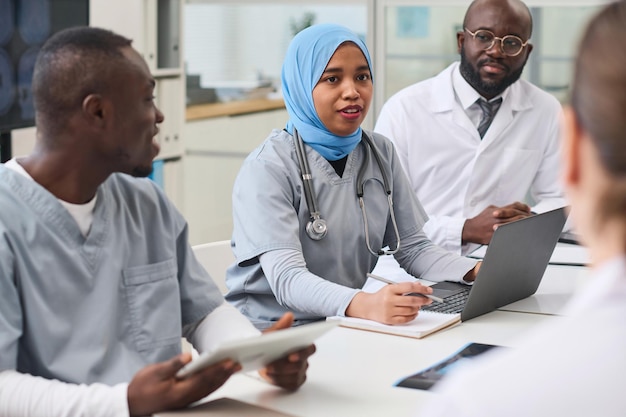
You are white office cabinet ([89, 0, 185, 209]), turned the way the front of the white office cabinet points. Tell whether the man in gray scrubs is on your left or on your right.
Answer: on your right

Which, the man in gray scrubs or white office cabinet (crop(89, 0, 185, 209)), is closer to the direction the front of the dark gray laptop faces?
the white office cabinet

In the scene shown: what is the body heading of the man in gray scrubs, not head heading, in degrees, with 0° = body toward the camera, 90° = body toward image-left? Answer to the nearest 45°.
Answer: approximately 315°

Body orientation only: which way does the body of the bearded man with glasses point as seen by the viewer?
toward the camera

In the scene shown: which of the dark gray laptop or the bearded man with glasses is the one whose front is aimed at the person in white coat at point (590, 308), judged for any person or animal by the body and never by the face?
the bearded man with glasses

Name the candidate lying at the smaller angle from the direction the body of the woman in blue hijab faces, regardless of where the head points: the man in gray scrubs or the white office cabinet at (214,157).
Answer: the man in gray scrubs

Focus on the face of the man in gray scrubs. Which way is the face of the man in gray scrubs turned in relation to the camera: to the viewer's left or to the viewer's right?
to the viewer's right

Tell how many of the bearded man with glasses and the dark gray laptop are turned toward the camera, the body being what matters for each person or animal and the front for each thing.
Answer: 1

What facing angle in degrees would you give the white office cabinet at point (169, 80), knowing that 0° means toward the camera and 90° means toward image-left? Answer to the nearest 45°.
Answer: approximately 315°

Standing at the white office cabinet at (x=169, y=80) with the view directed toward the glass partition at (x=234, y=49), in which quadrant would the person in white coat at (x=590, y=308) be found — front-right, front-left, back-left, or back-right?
back-right

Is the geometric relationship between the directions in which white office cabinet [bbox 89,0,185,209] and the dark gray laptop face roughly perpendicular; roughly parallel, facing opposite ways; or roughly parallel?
roughly parallel, facing opposite ways

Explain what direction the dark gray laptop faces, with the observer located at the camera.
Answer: facing away from the viewer and to the left of the viewer

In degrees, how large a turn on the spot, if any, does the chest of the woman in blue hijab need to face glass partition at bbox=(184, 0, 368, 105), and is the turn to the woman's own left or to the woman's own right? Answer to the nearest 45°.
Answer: approximately 135° to the woman's own left

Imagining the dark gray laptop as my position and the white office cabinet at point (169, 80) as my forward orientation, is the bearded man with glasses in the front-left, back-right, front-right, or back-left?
front-right

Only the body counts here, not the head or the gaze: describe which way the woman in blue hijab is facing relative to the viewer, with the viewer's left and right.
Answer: facing the viewer and to the right of the viewer

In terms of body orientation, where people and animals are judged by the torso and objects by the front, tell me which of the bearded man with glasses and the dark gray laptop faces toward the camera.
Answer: the bearded man with glasses

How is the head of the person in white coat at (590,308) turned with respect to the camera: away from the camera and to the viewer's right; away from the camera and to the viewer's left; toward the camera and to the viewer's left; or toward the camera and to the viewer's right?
away from the camera and to the viewer's left
